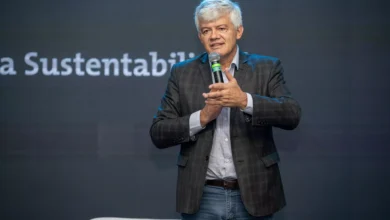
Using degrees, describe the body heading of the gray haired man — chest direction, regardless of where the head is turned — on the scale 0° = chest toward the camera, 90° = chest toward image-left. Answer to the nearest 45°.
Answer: approximately 0°
